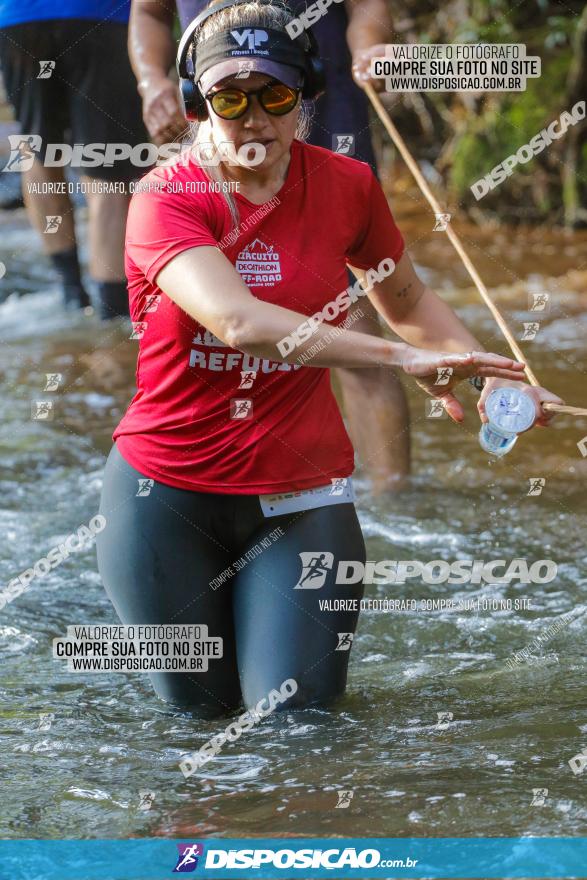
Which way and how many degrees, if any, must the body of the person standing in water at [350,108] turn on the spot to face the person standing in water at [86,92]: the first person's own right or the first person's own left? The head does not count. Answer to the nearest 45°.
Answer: approximately 135° to the first person's own right

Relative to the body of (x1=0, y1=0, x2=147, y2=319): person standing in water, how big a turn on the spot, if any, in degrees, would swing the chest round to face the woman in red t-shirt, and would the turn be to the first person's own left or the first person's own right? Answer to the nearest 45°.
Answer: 0° — they already face them

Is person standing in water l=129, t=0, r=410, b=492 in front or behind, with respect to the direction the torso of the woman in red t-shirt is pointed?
behind

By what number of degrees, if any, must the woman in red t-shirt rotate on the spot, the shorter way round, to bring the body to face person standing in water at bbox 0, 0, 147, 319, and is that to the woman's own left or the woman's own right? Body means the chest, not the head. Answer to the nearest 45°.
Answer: approximately 180°

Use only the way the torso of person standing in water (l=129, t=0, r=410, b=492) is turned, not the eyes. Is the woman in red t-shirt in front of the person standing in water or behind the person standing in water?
in front

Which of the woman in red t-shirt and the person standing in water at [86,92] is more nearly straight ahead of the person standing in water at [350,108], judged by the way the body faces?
the woman in red t-shirt

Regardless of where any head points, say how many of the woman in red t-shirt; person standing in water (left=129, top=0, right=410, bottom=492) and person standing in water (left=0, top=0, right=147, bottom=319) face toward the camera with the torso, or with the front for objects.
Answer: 3

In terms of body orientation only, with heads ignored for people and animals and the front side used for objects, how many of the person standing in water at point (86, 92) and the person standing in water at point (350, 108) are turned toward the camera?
2

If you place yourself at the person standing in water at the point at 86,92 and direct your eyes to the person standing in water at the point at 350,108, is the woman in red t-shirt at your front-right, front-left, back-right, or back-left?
front-right

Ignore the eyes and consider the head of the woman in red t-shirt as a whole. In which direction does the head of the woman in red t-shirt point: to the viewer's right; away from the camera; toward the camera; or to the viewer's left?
toward the camera

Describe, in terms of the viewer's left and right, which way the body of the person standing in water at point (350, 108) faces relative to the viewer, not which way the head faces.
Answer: facing the viewer
